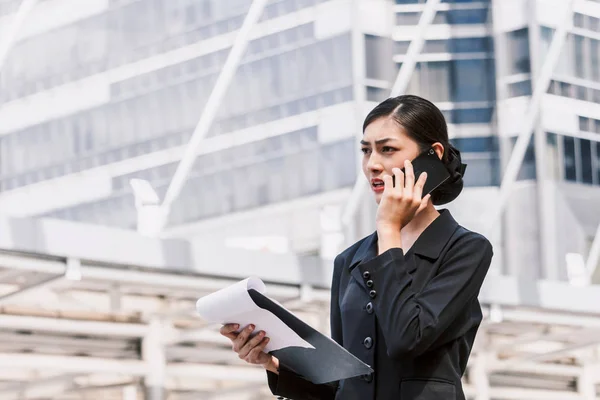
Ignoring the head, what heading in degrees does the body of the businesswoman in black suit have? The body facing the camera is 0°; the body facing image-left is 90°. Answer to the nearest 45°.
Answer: approximately 45°

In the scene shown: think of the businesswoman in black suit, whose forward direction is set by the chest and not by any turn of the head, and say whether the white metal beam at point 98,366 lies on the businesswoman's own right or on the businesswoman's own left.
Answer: on the businesswoman's own right
